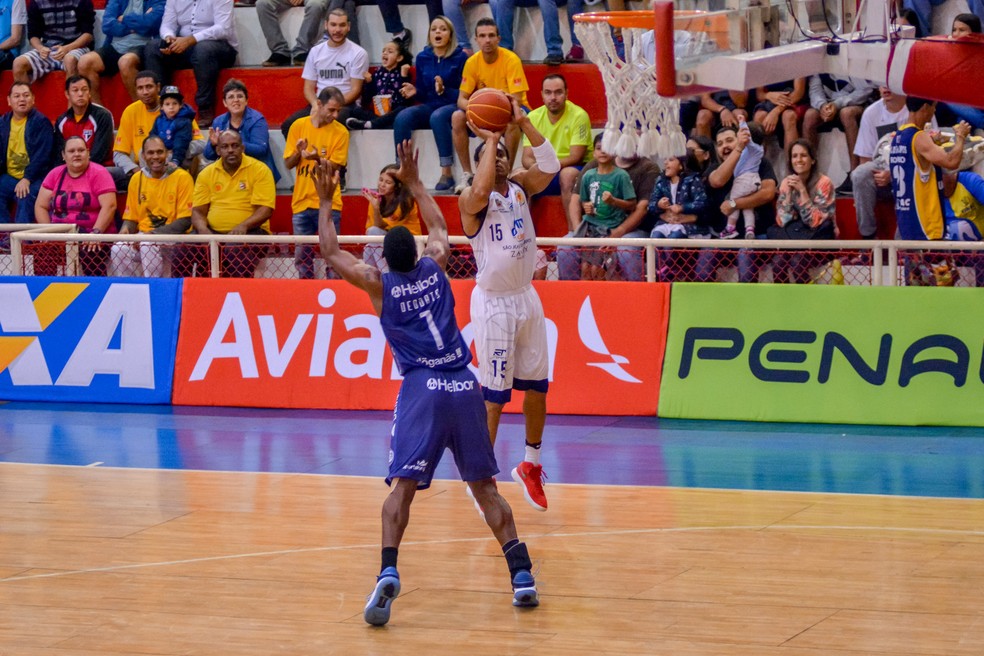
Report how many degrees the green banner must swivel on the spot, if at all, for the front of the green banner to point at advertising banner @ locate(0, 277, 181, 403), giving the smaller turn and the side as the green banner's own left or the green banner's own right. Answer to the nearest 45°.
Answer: approximately 90° to the green banner's own right

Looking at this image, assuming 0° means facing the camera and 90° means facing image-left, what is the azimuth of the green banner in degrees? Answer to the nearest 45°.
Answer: approximately 0°

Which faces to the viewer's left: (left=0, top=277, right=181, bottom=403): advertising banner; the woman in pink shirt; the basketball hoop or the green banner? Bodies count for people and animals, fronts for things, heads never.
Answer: the basketball hoop

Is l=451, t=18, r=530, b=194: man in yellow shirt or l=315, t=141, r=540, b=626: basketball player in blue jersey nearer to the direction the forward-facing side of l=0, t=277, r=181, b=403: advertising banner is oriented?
the basketball player in blue jersey

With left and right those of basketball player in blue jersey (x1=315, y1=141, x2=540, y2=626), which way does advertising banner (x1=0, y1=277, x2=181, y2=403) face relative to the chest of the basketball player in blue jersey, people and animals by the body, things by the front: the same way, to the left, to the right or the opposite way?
the opposite way

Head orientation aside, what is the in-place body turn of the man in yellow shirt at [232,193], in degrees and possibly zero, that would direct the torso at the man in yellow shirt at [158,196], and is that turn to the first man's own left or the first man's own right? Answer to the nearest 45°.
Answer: approximately 135° to the first man's own right

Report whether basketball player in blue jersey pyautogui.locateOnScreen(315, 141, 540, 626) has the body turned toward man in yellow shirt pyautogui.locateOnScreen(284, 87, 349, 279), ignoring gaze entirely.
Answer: yes
